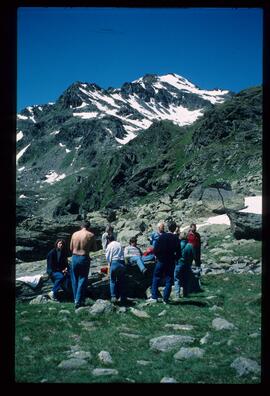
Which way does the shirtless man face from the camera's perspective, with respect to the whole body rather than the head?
away from the camera

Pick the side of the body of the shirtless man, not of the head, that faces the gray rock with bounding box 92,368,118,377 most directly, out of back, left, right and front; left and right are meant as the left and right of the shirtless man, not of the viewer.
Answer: back

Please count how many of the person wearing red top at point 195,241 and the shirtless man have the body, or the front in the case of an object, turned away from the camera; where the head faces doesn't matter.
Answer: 1

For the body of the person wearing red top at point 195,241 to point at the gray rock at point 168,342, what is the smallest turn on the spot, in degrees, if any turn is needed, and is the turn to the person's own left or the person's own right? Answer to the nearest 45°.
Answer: approximately 45° to the person's own left

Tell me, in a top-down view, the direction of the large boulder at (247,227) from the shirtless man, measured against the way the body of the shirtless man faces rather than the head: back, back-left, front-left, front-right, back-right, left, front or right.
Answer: front-right

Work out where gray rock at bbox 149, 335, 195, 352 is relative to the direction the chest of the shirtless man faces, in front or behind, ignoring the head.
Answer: behind

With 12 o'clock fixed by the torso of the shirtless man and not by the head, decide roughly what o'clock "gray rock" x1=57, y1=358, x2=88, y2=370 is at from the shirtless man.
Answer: The gray rock is roughly at 6 o'clock from the shirtless man.

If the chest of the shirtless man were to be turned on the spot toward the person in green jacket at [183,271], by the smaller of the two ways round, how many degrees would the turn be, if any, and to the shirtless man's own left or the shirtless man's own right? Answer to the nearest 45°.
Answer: approximately 45° to the shirtless man's own right

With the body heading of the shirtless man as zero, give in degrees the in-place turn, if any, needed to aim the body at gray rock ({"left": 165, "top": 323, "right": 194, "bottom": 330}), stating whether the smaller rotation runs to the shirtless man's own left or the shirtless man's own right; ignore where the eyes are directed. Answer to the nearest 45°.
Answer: approximately 135° to the shirtless man's own right

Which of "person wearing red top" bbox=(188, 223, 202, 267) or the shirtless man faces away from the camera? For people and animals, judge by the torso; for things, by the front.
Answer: the shirtless man

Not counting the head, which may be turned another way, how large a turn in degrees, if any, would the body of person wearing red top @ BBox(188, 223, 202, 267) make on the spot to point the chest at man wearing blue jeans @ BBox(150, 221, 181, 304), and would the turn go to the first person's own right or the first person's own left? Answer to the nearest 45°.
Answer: approximately 45° to the first person's own left

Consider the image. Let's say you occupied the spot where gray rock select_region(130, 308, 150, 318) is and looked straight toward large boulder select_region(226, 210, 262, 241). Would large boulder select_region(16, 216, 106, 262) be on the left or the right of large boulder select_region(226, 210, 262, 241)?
left

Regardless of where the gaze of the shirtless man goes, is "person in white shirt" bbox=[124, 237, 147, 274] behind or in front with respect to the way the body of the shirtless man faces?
in front

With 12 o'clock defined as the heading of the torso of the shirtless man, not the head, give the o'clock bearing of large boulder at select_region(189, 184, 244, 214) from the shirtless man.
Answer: The large boulder is roughly at 1 o'clock from the shirtless man.

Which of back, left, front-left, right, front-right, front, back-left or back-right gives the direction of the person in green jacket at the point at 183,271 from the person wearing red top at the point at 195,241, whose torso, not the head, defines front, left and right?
front-left

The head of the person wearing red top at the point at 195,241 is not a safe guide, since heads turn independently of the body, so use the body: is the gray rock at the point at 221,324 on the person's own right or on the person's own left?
on the person's own left
